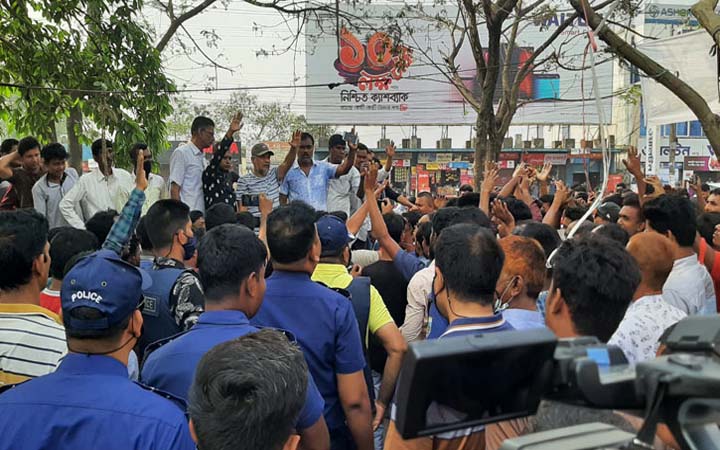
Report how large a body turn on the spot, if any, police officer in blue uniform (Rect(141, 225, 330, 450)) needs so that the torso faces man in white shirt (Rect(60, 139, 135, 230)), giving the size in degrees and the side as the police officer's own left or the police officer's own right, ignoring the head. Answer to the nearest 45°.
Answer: approximately 45° to the police officer's own left

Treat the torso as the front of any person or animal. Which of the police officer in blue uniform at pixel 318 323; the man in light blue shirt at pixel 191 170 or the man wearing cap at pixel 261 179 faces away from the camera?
the police officer in blue uniform

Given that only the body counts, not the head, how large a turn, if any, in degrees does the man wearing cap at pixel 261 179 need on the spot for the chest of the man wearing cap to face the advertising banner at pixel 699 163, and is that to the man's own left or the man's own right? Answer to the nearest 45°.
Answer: approximately 90° to the man's own left

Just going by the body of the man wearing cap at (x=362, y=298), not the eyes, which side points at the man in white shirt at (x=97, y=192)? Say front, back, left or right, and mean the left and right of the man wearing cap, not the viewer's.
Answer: left

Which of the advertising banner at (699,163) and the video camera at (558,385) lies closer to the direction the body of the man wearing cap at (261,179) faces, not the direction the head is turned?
the video camera

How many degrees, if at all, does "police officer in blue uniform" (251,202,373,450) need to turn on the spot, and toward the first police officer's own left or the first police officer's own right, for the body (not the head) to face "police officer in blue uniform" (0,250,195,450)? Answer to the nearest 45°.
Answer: approximately 135° to the first police officer's own left

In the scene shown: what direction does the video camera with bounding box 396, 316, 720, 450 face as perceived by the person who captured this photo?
facing away from the viewer and to the left of the viewer

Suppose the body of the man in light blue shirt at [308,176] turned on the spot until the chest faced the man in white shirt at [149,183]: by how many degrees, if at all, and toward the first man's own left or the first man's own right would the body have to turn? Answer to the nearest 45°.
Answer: approximately 90° to the first man's own right

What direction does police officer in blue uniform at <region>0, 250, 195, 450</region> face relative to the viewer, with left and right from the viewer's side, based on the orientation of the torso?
facing away from the viewer and to the right of the viewer

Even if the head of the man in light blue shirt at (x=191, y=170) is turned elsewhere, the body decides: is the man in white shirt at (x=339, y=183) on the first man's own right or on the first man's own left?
on the first man's own left

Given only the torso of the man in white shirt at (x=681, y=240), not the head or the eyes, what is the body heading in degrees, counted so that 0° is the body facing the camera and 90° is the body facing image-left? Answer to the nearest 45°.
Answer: approximately 135°

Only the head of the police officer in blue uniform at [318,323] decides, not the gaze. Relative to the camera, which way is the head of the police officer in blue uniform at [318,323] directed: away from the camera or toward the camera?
away from the camera
